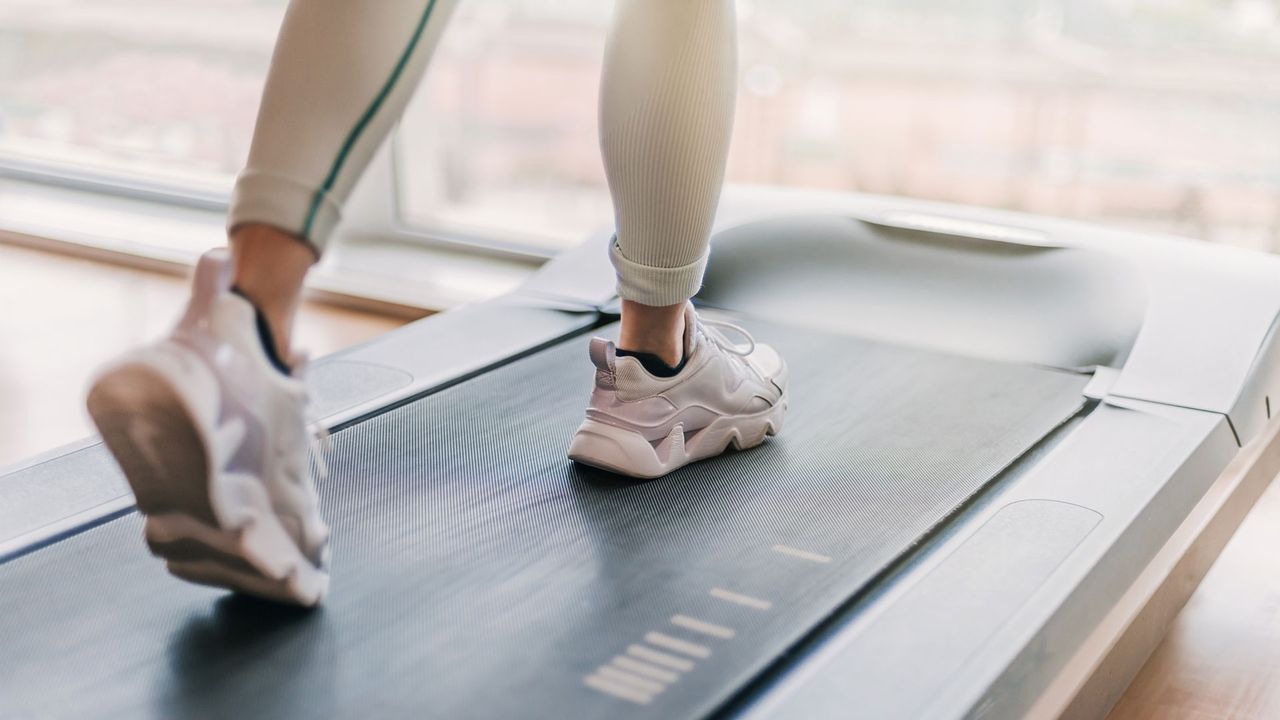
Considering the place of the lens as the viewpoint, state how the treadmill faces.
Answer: facing away from the viewer and to the right of the viewer
